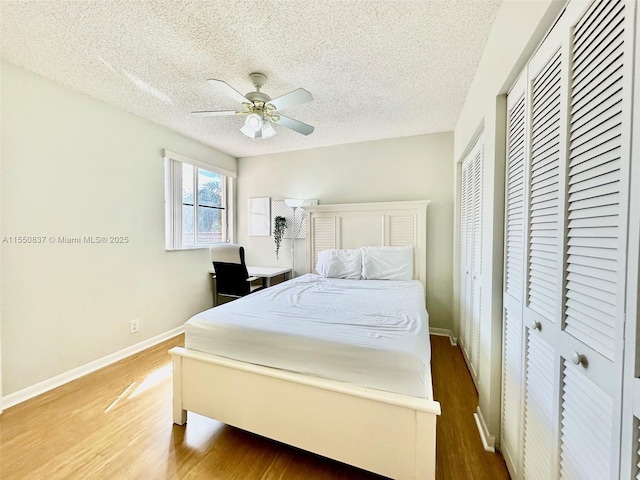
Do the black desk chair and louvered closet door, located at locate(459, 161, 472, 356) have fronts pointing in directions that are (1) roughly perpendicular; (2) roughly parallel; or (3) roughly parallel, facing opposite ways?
roughly perpendicular

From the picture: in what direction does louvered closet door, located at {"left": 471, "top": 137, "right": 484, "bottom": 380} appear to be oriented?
to the viewer's left

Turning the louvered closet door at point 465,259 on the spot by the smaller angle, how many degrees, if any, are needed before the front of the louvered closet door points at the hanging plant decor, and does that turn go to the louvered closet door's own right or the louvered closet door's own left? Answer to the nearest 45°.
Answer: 0° — it already faces it

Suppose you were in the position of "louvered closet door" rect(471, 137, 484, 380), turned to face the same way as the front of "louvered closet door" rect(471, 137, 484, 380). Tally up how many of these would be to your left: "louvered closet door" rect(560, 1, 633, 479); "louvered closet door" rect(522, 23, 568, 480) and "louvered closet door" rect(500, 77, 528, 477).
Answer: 3

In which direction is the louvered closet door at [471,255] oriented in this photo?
to the viewer's left

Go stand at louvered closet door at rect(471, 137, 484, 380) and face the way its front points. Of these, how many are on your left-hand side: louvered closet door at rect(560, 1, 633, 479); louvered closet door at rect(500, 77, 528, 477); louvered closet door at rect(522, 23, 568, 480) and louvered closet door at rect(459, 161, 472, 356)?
3

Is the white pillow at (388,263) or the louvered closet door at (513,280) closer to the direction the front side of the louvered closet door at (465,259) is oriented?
the white pillow

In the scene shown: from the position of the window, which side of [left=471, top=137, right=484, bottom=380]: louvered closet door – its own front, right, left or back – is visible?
front

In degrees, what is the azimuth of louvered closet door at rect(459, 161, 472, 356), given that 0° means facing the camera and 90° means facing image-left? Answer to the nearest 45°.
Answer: approximately 90°

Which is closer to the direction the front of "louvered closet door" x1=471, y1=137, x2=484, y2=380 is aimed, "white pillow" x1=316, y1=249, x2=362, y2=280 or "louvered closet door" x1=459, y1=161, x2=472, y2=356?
the white pillow
